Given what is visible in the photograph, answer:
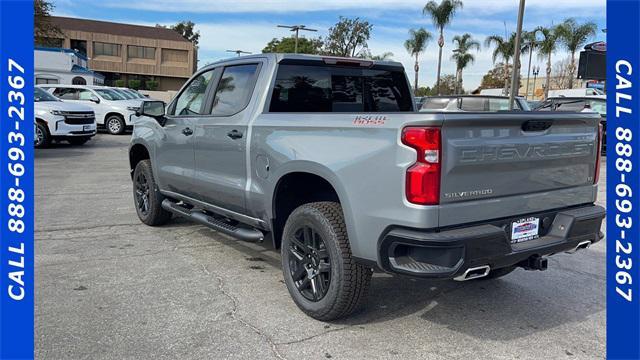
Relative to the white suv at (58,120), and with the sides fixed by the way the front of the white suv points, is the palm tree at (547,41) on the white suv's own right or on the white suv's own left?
on the white suv's own left

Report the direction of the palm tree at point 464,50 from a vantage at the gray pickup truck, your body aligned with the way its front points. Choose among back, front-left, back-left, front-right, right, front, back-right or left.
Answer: front-right

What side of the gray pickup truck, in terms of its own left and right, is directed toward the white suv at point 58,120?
front

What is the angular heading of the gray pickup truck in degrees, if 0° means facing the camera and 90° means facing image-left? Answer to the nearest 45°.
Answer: approximately 135°

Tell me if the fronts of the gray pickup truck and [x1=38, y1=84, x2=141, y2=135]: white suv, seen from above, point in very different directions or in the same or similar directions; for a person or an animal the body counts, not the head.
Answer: very different directions

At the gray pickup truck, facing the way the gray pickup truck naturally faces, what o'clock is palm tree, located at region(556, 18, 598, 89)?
The palm tree is roughly at 2 o'clock from the gray pickup truck.

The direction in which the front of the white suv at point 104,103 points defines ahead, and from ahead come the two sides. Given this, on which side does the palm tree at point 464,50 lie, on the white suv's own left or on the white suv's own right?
on the white suv's own left

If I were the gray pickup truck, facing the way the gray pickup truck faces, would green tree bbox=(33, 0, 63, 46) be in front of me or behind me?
in front

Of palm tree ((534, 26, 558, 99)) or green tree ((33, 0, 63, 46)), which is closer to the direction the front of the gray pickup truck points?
the green tree
